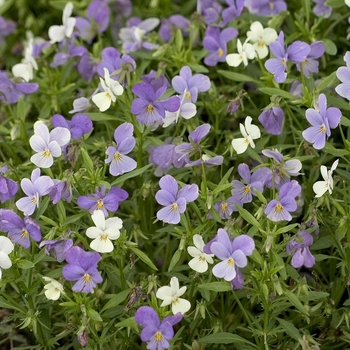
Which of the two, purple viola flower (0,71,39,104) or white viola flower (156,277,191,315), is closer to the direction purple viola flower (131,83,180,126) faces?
the white viola flower

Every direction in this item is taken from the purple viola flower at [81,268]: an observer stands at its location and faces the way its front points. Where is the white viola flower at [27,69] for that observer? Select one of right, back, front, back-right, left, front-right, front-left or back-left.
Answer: back

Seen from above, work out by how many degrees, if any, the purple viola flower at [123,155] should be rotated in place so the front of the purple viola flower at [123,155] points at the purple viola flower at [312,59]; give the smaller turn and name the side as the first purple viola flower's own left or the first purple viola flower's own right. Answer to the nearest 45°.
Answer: approximately 180°

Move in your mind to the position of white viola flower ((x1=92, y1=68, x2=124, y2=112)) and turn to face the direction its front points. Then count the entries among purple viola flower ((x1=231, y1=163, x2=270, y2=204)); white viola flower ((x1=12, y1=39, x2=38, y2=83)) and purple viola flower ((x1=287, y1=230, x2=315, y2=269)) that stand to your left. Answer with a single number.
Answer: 2

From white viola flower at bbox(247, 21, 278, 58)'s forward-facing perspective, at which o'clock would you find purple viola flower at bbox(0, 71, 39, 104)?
The purple viola flower is roughly at 3 o'clock from the white viola flower.

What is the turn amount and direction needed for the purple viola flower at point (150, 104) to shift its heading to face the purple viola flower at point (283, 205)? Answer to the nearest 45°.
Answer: approximately 45° to its left

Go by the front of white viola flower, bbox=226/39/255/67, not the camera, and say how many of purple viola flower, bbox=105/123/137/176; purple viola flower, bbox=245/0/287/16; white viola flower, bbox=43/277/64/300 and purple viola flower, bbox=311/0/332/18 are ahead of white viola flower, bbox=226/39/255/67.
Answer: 2
